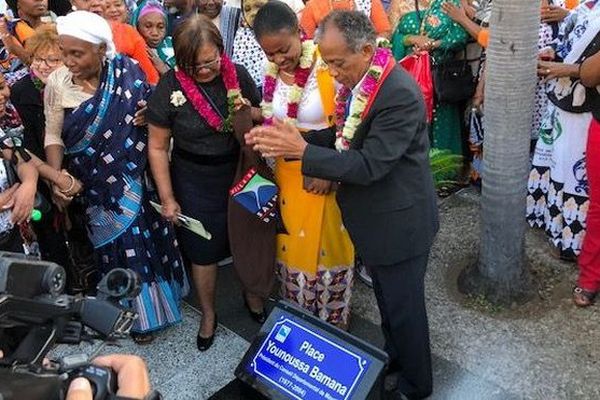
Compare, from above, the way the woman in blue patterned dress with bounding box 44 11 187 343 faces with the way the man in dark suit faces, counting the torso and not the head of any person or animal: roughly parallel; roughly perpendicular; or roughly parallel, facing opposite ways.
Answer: roughly perpendicular

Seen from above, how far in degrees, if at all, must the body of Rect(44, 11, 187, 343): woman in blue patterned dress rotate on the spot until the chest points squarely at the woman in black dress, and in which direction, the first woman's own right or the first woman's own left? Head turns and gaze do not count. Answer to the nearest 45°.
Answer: approximately 90° to the first woman's own left

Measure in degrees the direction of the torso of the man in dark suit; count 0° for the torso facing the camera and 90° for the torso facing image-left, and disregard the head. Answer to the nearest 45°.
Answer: approximately 90°

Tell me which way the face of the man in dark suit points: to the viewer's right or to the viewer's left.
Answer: to the viewer's left

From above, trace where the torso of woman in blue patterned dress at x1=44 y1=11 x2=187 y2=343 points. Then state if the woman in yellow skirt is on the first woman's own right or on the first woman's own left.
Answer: on the first woman's own left

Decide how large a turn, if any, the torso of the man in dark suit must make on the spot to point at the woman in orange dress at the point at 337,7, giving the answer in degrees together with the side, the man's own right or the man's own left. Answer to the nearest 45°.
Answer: approximately 90° to the man's own right

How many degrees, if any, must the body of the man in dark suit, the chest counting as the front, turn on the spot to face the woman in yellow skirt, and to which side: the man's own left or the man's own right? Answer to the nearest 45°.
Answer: approximately 45° to the man's own right

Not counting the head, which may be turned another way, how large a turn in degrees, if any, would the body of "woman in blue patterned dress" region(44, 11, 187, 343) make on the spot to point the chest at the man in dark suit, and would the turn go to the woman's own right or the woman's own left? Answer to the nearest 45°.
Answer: approximately 90° to the woman's own left
